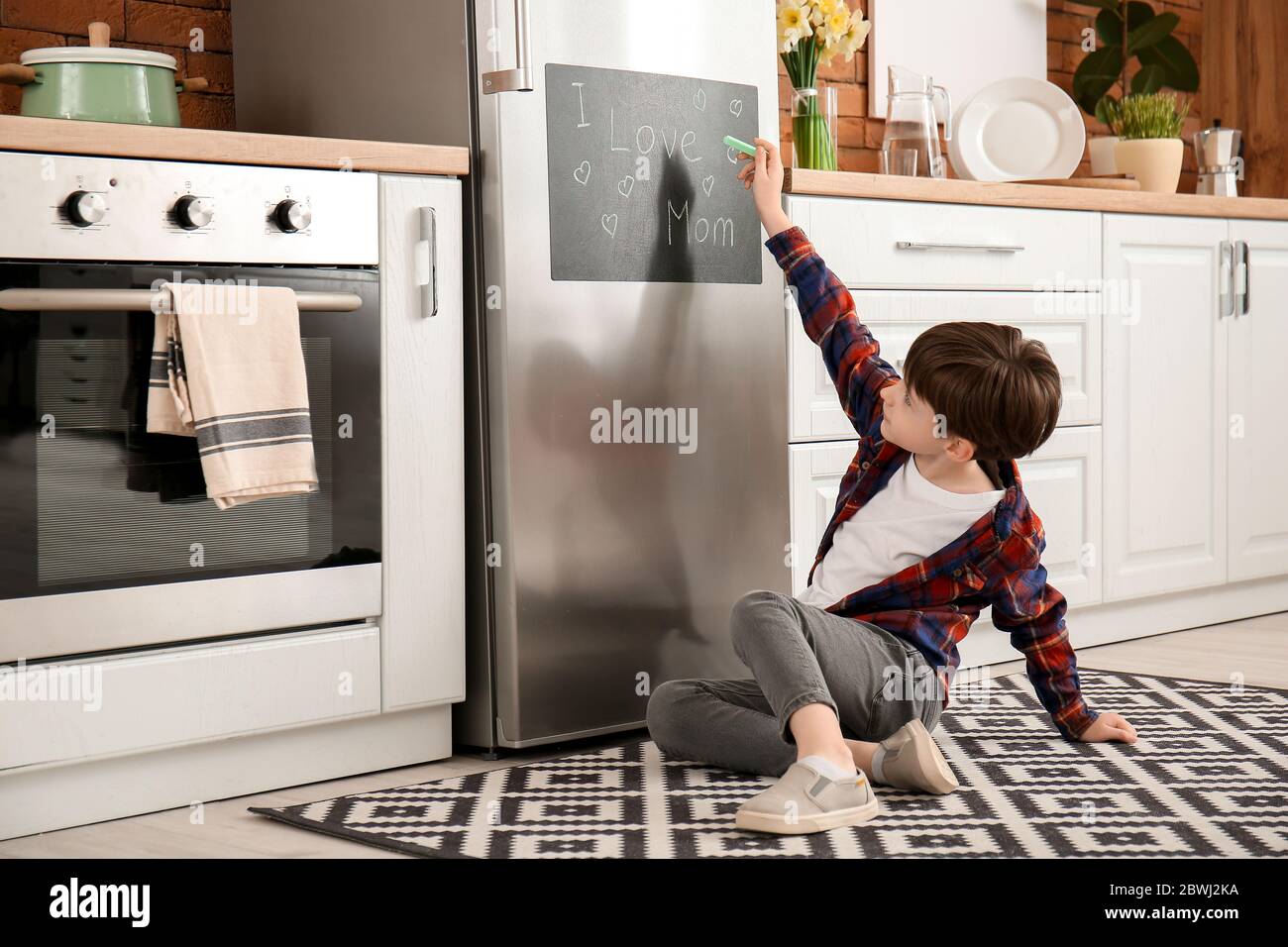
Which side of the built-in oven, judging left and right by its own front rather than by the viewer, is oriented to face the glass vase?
left

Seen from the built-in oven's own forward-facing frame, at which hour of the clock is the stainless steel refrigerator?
The stainless steel refrigerator is roughly at 10 o'clock from the built-in oven.

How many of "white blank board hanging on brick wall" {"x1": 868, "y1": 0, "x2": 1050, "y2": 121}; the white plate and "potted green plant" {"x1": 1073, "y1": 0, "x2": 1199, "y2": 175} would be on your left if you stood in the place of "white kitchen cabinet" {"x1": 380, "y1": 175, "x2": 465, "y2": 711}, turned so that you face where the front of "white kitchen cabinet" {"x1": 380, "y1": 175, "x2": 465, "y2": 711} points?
3

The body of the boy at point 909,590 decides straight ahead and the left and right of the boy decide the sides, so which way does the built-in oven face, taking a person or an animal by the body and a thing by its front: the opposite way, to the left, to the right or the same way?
to the left

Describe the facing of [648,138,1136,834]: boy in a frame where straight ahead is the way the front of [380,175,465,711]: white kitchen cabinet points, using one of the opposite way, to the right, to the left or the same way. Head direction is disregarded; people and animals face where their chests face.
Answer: to the right

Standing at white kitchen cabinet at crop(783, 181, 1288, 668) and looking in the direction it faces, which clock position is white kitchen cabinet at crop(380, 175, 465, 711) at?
white kitchen cabinet at crop(380, 175, 465, 711) is roughly at 3 o'clock from white kitchen cabinet at crop(783, 181, 1288, 668).

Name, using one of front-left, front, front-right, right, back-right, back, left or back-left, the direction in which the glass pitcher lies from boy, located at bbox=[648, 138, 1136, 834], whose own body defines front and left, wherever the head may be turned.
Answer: back-right

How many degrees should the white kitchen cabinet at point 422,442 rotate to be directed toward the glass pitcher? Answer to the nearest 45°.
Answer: approximately 90° to its left

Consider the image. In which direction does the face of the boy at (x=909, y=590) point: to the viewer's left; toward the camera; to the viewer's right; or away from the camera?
to the viewer's left

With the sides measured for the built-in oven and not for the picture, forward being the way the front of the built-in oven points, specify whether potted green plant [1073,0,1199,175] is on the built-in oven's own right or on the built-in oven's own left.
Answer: on the built-in oven's own left
